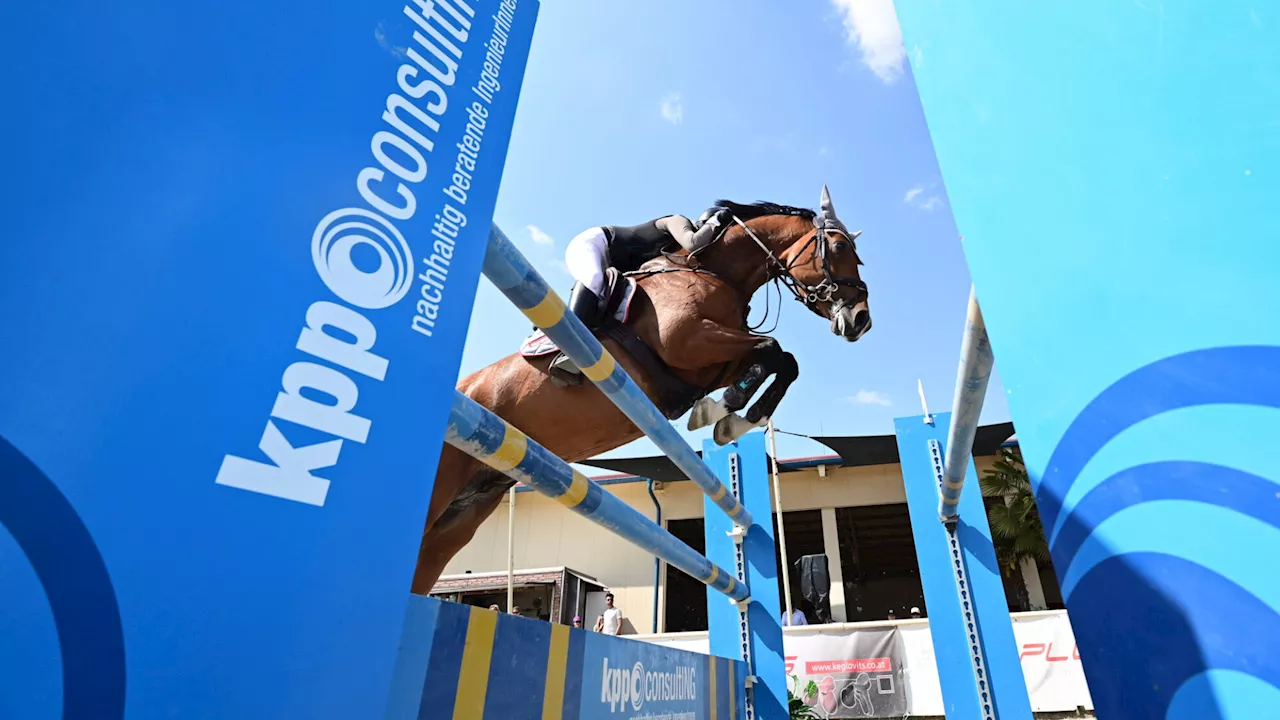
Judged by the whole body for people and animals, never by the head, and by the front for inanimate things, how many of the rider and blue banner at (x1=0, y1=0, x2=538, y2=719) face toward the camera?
1

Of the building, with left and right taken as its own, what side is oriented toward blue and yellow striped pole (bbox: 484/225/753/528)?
front

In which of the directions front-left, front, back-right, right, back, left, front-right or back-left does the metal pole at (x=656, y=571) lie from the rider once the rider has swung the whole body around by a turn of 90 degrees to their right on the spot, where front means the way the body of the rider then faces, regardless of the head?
back

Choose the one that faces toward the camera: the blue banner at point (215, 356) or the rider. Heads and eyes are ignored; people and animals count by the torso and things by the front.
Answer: the blue banner

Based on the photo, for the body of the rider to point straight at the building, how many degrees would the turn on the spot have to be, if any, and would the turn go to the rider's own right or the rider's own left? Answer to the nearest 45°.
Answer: approximately 90° to the rider's own left

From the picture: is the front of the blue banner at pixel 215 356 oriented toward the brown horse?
no

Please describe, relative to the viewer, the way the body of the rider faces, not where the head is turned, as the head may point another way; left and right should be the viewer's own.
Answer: facing to the right of the viewer

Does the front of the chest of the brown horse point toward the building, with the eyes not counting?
no

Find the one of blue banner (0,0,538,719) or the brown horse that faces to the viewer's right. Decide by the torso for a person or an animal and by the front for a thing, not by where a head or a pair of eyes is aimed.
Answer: the brown horse

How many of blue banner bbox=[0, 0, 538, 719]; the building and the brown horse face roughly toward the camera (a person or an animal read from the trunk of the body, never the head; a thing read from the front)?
2

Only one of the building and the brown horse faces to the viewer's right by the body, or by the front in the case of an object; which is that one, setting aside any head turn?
the brown horse

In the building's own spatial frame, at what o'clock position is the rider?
The rider is roughly at 12 o'clock from the building.

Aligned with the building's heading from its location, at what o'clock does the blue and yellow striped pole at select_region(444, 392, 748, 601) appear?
The blue and yellow striped pole is roughly at 12 o'clock from the building.

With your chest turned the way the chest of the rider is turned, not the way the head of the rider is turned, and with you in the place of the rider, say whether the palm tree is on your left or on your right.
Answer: on your left

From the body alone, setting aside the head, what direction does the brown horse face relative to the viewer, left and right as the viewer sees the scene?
facing to the right of the viewer

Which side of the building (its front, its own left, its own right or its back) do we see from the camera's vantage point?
front

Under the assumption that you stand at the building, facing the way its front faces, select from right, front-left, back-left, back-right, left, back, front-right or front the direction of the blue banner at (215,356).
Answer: front
